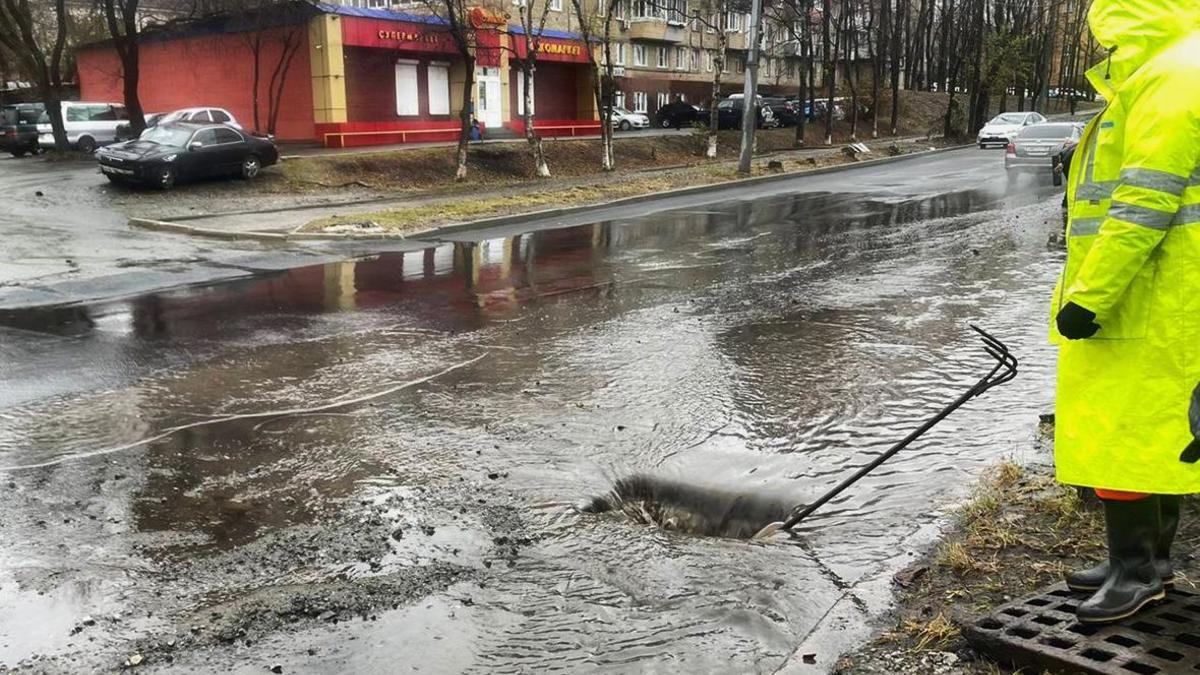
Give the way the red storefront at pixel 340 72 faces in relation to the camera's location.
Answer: facing the viewer and to the right of the viewer

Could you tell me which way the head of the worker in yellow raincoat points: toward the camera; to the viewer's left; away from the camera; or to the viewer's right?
to the viewer's left

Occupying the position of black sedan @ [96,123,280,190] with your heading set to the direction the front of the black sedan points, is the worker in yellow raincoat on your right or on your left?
on your left

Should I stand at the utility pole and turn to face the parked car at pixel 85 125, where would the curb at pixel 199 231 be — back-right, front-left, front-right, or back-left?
front-left

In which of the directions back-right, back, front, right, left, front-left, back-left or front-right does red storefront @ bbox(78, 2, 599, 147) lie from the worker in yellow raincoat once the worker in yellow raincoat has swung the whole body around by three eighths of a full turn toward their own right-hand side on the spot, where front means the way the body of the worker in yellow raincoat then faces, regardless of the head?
left

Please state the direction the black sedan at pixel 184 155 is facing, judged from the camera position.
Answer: facing the viewer and to the left of the viewer

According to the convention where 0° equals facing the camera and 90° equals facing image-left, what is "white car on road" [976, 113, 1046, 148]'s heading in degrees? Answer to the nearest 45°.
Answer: approximately 45°

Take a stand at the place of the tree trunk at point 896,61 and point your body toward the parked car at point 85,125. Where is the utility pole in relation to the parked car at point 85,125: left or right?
left

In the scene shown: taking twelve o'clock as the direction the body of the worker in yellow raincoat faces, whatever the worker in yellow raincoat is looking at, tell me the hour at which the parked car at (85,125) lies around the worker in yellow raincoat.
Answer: The parked car is roughly at 1 o'clock from the worker in yellow raincoat.

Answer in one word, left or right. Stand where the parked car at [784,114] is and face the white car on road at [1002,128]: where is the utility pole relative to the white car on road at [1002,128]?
right

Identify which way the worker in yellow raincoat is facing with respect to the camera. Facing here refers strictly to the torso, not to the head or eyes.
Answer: to the viewer's left

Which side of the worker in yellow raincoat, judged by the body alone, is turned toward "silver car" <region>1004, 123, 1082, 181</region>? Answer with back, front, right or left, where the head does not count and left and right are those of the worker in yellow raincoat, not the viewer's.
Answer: right
